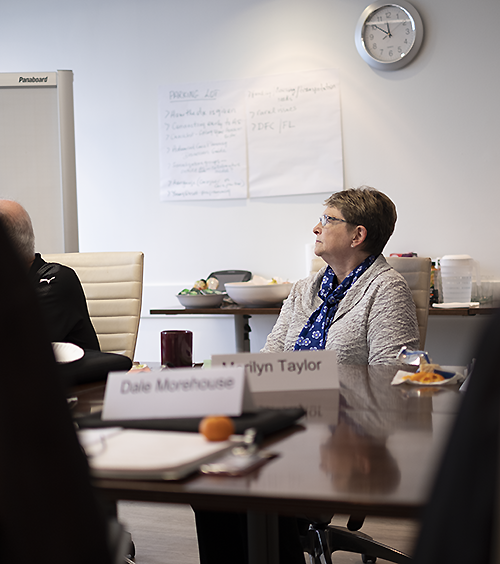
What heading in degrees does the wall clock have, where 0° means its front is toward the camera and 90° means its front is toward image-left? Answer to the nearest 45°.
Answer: approximately 0°

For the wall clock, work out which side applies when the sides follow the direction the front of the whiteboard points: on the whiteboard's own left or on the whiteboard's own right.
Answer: on the whiteboard's own left

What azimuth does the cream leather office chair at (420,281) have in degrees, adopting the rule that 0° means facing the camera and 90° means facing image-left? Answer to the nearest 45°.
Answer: approximately 0°
